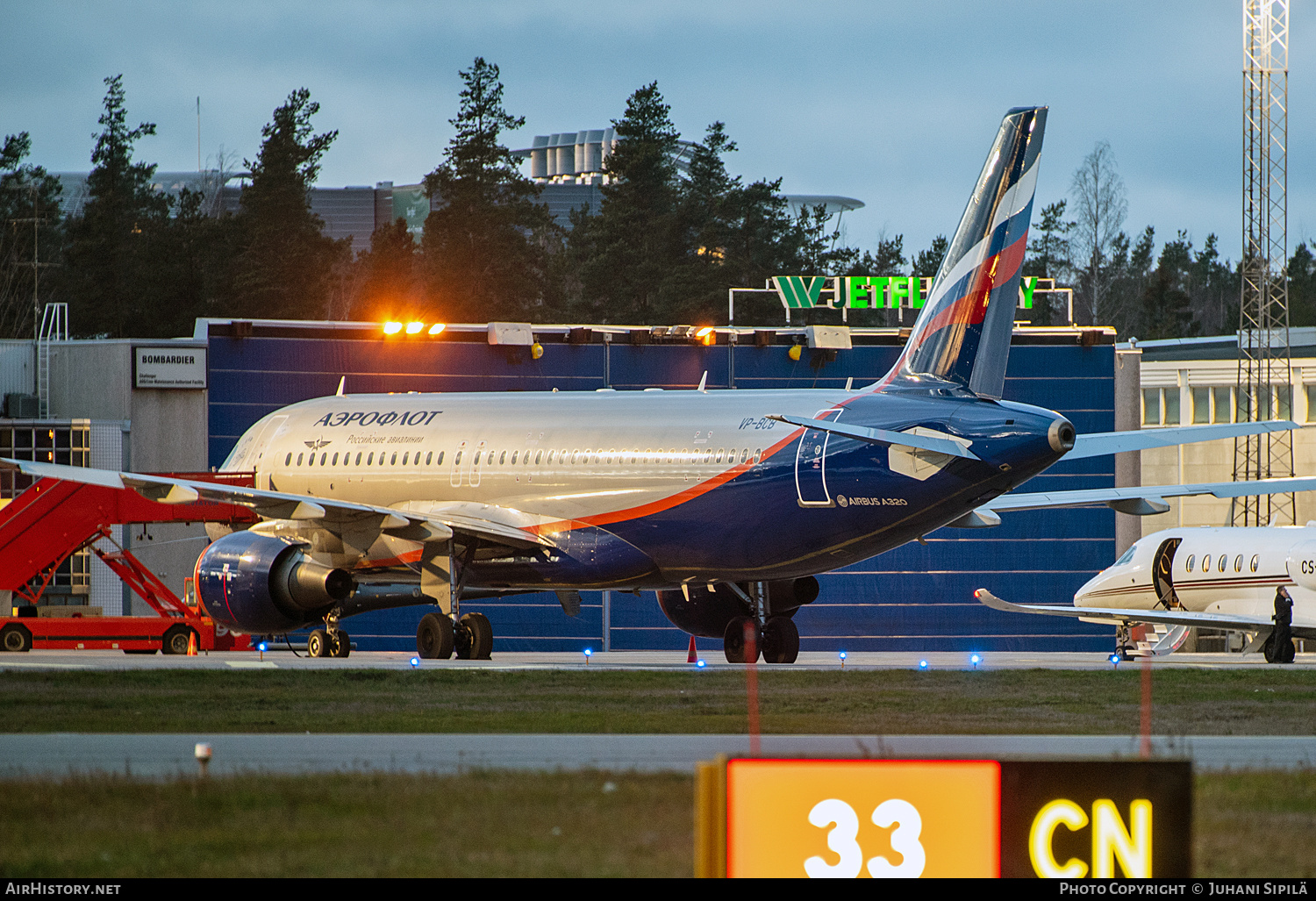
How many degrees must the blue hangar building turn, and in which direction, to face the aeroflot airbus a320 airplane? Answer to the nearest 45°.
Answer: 0° — it already faces it

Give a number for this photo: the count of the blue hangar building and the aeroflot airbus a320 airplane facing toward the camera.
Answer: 1

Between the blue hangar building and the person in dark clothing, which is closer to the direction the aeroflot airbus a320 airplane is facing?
the blue hangar building

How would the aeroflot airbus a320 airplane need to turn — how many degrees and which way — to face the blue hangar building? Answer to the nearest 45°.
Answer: approximately 45° to its right

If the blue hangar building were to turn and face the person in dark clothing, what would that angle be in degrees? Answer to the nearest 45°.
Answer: approximately 45° to its left

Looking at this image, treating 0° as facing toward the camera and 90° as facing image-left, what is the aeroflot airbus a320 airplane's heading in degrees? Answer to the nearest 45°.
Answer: approximately 135°
